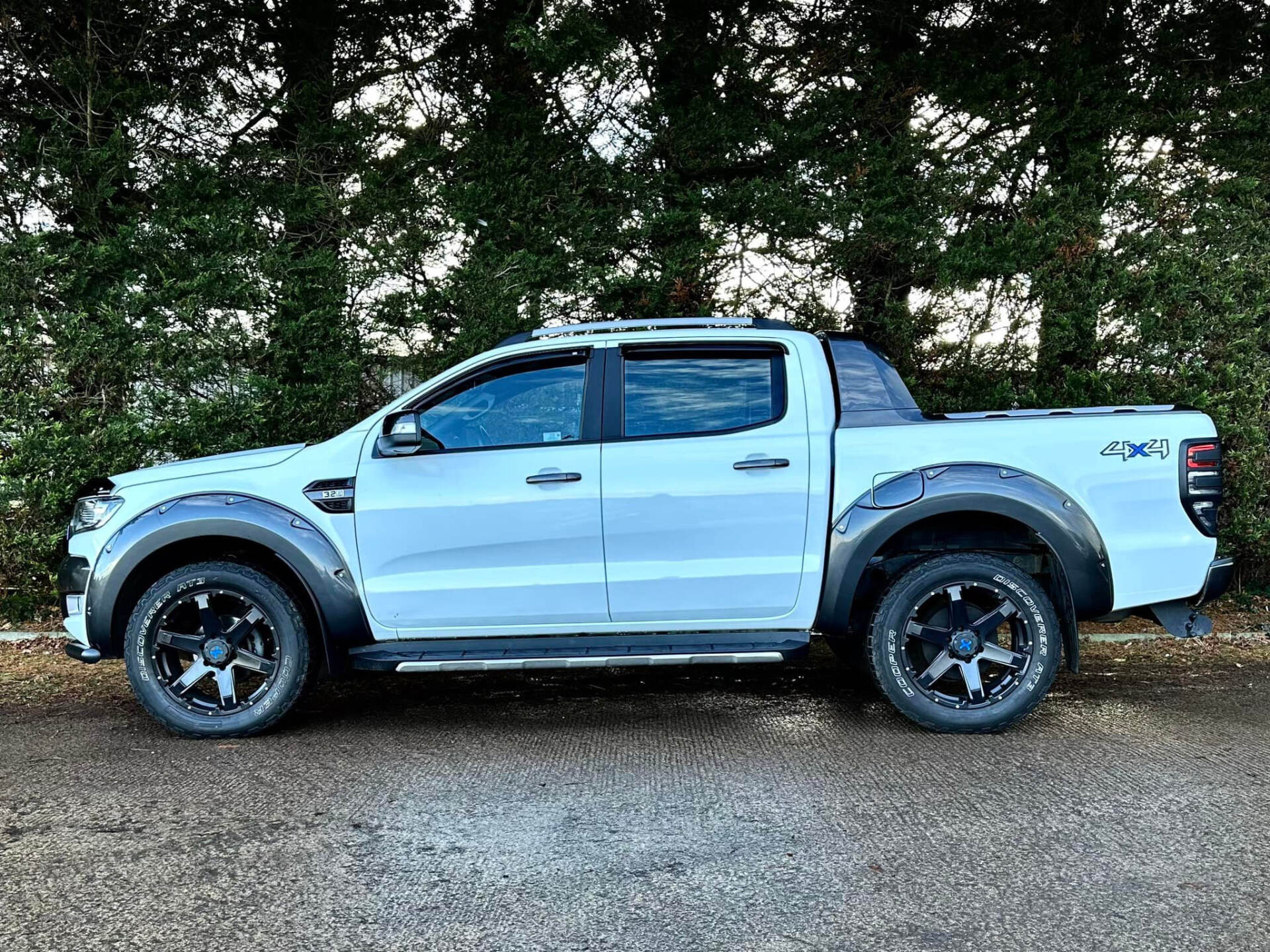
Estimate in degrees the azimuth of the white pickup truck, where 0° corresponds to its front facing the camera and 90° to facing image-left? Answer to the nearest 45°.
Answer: approximately 90°
